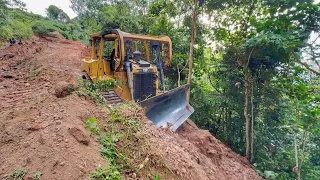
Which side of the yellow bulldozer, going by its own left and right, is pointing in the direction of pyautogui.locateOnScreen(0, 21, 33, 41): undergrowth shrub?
back

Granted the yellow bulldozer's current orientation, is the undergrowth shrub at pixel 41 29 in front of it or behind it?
behind

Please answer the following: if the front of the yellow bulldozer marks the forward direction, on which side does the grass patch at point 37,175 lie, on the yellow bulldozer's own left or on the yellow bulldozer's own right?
on the yellow bulldozer's own right

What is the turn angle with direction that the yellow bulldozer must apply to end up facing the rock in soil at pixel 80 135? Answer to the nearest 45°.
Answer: approximately 45° to its right

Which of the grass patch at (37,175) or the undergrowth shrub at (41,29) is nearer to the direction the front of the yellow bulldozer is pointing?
the grass patch

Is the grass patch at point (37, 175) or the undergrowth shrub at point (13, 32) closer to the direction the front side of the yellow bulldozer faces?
the grass patch

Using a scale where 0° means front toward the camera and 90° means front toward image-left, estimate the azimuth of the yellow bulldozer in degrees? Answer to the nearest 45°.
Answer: approximately 315°

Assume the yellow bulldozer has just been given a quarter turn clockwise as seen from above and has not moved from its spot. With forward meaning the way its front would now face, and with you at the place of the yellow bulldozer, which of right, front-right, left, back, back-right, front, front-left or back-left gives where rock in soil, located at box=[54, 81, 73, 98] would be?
front
